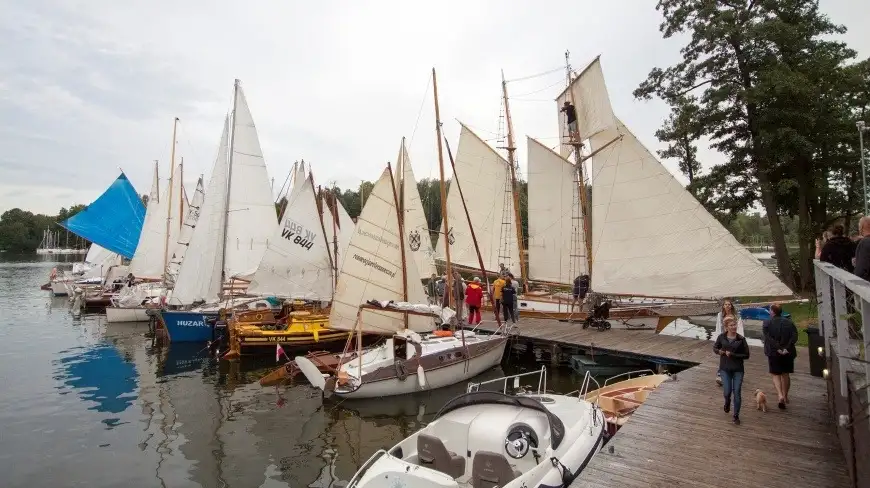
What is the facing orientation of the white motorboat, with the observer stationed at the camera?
facing away from the viewer and to the right of the viewer

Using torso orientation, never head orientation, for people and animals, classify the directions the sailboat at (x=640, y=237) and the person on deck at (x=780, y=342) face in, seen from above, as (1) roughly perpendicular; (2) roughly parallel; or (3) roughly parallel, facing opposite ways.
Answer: roughly perpendicular

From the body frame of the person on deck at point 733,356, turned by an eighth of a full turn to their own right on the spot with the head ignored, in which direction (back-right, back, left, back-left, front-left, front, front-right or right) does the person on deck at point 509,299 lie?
right

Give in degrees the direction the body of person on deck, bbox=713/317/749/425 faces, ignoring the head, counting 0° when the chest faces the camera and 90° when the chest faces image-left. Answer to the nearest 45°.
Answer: approximately 0°

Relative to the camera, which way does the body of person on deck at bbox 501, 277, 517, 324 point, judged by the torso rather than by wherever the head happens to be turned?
away from the camera

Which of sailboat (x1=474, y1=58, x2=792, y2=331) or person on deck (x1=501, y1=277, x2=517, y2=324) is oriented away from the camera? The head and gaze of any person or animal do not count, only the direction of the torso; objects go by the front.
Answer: the person on deck
